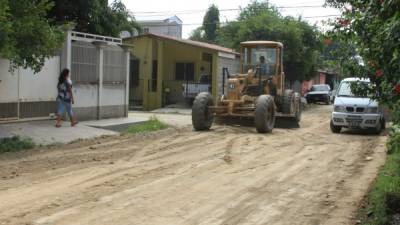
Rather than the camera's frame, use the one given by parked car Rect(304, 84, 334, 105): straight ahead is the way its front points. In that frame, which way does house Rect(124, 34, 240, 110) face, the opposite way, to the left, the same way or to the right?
to the left

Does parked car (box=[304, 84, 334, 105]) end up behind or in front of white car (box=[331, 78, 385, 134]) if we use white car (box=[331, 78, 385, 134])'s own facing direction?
behind

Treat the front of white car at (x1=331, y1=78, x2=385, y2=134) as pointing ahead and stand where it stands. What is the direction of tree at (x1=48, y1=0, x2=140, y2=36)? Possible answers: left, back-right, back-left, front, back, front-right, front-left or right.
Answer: right

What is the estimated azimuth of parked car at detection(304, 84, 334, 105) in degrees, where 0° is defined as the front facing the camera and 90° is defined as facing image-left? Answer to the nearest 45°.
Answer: approximately 45°

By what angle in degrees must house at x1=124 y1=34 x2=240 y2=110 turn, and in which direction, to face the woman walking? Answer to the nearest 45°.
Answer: approximately 45° to its right

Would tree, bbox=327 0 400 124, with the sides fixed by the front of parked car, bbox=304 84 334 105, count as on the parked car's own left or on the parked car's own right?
on the parked car's own left

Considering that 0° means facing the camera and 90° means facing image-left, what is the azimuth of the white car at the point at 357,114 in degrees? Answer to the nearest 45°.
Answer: approximately 0°

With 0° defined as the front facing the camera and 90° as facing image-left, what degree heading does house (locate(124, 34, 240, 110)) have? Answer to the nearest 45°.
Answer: approximately 315°
